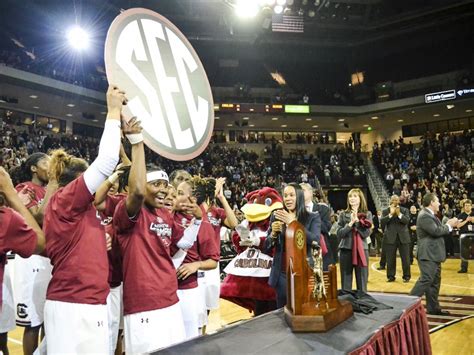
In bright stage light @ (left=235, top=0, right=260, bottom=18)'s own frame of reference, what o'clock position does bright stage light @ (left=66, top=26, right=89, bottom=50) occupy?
bright stage light @ (left=66, top=26, right=89, bottom=50) is roughly at 4 o'clock from bright stage light @ (left=235, top=0, right=260, bottom=18).

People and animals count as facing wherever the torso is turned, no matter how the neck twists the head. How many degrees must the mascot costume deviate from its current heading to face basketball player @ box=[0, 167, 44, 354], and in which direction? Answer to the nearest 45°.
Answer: approximately 45° to its right

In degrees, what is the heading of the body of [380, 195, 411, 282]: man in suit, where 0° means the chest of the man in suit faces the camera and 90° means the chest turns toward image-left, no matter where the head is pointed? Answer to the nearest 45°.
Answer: approximately 0°

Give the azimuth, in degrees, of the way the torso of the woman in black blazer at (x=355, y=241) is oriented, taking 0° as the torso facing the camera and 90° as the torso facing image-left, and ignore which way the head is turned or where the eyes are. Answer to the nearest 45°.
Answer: approximately 0°

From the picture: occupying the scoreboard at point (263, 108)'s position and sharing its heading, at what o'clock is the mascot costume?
The mascot costume is roughly at 12 o'clock from the scoreboard.
